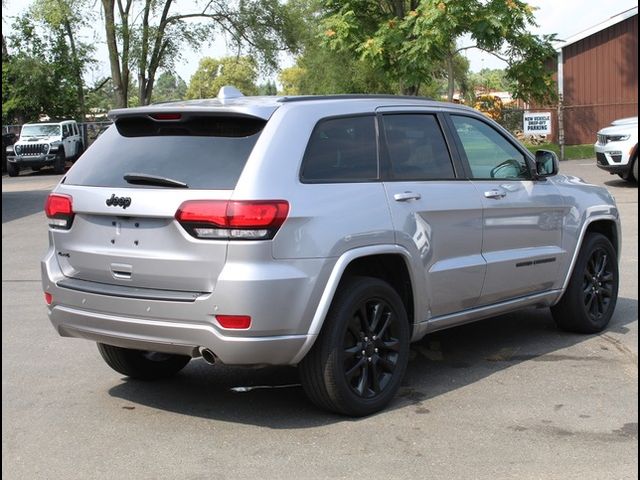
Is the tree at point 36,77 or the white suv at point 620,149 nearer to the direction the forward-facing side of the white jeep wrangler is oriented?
the white suv

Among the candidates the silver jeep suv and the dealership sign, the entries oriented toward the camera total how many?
1

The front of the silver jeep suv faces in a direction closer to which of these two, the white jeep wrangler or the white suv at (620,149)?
the white suv

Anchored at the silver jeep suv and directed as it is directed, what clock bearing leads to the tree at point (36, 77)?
The tree is roughly at 10 o'clock from the silver jeep suv.

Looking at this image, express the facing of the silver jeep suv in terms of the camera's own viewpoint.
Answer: facing away from the viewer and to the right of the viewer

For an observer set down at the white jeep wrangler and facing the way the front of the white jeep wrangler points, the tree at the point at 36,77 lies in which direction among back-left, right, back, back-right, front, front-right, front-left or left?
back-right

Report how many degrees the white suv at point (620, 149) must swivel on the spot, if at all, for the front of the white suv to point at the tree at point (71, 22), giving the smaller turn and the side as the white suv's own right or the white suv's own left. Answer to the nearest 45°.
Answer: approximately 90° to the white suv's own right

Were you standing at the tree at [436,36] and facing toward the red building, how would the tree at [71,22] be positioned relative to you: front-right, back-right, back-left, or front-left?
back-left

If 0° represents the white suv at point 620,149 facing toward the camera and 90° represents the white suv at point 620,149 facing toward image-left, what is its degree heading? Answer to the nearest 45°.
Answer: approximately 45°

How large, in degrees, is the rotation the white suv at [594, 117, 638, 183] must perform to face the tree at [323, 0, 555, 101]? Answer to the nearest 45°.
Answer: approximately 90° to its right

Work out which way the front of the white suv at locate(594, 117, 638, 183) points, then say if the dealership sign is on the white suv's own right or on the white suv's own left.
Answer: on the white suv's own right

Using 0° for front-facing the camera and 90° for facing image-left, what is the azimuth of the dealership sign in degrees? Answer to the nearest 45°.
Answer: approximately 0°
